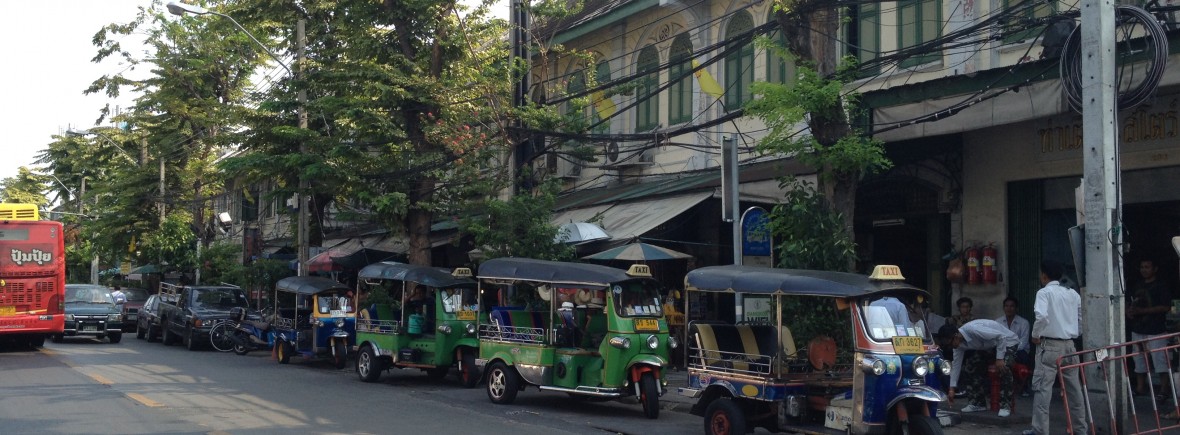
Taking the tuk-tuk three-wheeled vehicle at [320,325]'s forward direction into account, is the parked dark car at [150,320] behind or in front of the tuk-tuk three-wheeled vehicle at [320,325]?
behind

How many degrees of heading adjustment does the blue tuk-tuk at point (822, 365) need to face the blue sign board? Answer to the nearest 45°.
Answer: approximately 135° to its left

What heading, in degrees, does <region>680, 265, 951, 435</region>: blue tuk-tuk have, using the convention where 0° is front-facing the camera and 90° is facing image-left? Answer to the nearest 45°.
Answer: approximately 315°

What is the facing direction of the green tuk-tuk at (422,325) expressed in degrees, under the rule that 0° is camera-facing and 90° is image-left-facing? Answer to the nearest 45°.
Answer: approximately 315°

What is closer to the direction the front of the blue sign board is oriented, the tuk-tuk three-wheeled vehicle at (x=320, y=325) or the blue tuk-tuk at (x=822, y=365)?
the blue tuk-tuk

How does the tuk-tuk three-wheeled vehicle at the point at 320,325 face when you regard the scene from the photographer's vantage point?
facing the viewer and to the right of the viewer

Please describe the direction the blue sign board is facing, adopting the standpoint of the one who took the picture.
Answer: facing the viewer

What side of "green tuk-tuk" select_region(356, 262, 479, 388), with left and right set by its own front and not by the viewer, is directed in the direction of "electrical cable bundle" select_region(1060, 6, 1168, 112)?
front

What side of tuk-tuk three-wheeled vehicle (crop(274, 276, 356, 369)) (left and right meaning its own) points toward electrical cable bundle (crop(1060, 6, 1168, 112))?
front

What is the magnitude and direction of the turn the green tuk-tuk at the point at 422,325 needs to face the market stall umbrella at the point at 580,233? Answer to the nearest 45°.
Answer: approximately 45° to its left
